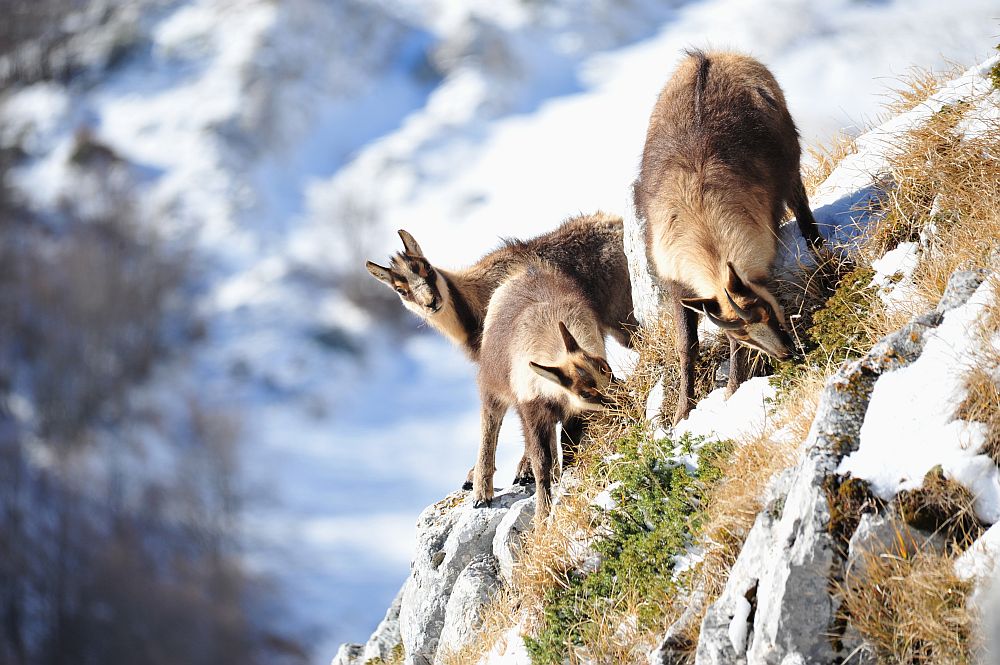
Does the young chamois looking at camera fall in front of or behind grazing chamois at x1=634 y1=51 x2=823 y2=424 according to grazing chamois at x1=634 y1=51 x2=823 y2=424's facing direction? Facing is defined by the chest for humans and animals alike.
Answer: behind

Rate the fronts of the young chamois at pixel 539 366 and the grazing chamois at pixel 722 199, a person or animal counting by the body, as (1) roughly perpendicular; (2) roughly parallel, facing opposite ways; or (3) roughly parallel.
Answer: roughly parallel

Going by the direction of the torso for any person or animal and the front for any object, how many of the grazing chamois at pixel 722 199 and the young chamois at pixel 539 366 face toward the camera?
2

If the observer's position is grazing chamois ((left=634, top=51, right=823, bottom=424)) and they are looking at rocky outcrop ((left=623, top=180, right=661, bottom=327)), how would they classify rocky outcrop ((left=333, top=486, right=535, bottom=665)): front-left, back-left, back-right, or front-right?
front-left

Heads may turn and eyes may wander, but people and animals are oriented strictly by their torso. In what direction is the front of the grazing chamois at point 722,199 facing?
toward the camera

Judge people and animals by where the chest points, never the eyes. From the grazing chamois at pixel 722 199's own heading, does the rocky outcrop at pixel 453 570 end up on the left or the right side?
on its right

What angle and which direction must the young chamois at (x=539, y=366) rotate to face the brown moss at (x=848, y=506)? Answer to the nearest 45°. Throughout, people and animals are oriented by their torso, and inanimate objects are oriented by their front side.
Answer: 0° — it already faces it

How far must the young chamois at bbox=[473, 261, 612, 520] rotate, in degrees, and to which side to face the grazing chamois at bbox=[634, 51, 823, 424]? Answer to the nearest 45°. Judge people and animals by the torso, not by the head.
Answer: approximately 45° to its left

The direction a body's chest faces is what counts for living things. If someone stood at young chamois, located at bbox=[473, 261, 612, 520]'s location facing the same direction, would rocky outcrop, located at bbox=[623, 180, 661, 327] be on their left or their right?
on their left

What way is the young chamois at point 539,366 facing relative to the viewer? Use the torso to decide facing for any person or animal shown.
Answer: toward the camera
